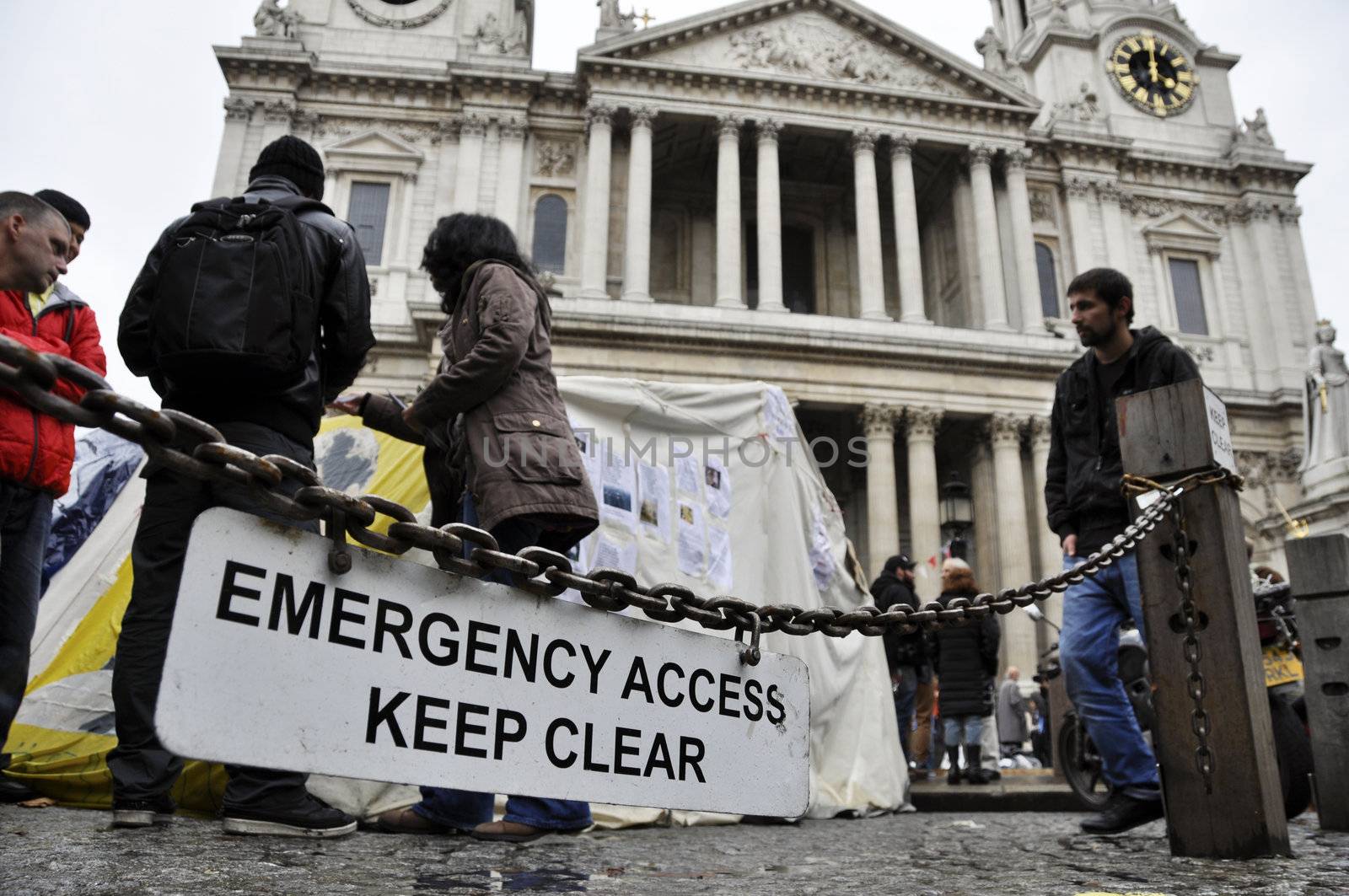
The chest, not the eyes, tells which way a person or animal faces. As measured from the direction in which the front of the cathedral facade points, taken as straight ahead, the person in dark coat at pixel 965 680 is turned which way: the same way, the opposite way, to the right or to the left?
the opposite way

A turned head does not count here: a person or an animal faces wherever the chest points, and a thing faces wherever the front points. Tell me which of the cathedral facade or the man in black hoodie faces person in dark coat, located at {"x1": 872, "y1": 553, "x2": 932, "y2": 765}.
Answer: the cathedral facade

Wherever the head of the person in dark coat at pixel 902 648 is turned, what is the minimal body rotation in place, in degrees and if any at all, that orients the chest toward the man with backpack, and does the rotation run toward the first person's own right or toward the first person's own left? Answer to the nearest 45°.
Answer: approximately 90° to the first person's own right

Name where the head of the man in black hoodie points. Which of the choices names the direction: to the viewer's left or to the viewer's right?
to the viewer's left

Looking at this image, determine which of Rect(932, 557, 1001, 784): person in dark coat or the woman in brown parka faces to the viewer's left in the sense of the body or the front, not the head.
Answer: the woman in brown parka

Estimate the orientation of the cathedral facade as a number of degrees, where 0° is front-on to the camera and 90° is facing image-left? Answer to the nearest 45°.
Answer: approximately 0°

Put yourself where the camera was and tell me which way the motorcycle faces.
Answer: facing away from the viewer and to the left of the viewer

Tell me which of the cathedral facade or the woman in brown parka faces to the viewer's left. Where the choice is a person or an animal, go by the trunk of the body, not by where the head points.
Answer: the woman in brown parka
